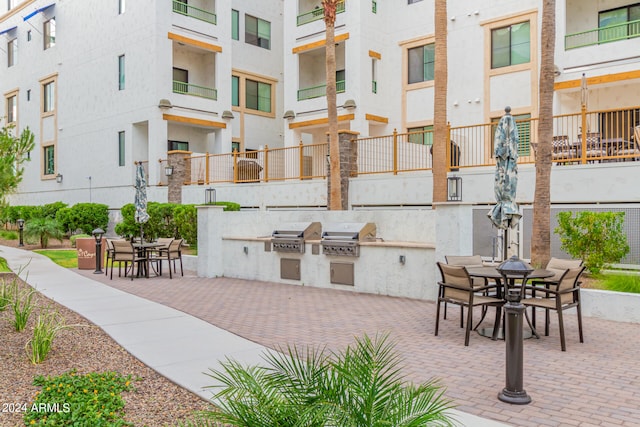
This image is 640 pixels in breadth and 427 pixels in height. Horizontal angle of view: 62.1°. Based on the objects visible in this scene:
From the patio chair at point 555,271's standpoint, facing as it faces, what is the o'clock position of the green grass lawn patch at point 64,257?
The green grass lawn patch is roughly at 2 o'clock from the patio chair.

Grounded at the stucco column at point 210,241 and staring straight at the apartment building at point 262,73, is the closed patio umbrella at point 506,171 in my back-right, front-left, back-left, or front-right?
back-right

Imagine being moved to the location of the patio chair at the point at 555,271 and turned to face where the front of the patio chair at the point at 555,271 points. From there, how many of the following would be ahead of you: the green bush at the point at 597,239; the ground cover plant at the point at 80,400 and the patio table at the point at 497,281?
2

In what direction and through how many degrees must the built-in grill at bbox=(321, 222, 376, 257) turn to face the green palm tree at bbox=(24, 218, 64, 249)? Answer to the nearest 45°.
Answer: approximately 90° to its right

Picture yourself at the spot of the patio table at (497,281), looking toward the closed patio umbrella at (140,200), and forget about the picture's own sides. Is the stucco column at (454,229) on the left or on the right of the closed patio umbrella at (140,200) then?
right

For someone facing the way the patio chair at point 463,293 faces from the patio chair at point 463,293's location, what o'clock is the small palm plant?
The small palm plant is roughly at 5 o'clock from the patio chair.

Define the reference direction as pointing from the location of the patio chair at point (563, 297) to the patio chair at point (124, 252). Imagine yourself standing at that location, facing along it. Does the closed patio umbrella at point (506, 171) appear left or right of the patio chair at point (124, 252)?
right

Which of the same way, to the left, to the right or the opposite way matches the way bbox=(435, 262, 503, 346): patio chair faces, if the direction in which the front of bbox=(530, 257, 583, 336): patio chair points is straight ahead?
the opposite way

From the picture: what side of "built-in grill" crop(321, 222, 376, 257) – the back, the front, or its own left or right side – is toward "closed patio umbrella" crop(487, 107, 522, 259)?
left

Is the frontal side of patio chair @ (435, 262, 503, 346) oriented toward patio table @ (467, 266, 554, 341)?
yes

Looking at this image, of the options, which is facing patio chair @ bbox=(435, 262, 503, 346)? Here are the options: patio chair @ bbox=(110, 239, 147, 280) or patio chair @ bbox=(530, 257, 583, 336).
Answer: patio chair @ bbox=(530, 257, 583, 336)
